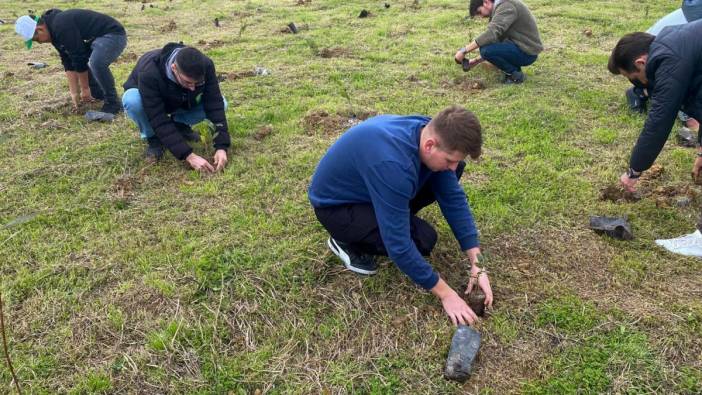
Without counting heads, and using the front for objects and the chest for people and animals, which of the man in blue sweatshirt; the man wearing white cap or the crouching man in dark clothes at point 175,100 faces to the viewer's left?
the man wearing white cap

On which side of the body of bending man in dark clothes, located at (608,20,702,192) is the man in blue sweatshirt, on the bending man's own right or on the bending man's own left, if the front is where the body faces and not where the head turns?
on the bending man's own left

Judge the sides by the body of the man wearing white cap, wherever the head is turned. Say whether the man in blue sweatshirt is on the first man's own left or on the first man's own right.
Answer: on the first man's own left

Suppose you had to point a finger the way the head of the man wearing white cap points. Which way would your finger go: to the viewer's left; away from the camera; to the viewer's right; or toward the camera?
to the viewer's left

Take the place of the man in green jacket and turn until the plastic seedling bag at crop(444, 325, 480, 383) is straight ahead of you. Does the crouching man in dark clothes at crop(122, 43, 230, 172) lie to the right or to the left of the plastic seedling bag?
right

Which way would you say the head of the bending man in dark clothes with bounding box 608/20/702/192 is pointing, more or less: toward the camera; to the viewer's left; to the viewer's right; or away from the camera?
to the viewer's left

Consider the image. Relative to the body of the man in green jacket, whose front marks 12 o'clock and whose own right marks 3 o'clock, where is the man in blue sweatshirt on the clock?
The man in blue sweatshirt is roughly at 9 o'clock from the man in green jacket.

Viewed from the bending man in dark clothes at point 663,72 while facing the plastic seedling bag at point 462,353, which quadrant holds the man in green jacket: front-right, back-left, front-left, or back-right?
back-right

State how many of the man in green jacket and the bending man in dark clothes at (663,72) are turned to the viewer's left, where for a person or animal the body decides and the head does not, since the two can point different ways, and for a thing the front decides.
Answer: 2

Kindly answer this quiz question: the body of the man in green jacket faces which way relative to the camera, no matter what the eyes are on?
to the viewer's left

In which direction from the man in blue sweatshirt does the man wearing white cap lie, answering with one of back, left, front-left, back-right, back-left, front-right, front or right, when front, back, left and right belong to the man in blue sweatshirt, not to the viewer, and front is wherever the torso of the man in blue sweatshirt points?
back

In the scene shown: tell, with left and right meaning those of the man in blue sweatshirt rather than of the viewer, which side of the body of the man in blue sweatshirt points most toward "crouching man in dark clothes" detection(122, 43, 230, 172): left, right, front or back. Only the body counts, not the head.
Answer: back
